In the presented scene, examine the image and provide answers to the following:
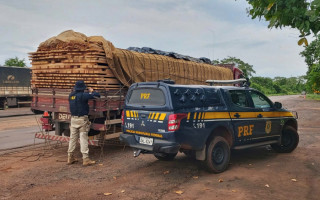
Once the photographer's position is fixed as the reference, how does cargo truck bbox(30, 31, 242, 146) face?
facing away from the viewer and to the right of the viewer

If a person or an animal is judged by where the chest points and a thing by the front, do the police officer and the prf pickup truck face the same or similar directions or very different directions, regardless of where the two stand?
same or similar directions

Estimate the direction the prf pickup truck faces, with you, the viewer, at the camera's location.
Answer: facing away from the viewer and to the right of the viewer

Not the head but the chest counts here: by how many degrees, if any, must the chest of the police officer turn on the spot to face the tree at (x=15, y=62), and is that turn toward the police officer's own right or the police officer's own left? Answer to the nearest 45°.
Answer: approximately 45° to the police officer's own left

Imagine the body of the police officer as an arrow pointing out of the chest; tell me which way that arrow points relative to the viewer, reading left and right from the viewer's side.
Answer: facing away from the viewer and to the right of the viewer

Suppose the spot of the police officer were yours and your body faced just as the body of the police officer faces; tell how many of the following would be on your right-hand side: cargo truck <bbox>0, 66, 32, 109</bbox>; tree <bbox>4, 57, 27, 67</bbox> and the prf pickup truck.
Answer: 1

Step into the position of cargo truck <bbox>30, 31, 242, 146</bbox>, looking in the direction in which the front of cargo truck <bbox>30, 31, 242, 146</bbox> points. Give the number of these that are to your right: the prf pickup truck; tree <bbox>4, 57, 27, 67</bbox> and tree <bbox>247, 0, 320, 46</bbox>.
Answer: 2

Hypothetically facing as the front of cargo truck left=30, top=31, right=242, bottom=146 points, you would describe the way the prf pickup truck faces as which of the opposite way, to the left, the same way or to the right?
the same way

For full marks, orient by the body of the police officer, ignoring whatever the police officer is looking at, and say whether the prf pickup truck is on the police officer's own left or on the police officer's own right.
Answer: on the police officer's own right

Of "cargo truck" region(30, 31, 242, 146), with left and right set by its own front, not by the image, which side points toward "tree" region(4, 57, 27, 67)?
left

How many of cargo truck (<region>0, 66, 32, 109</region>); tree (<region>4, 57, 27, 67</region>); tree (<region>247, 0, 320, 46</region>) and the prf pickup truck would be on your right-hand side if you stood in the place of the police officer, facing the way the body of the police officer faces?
2

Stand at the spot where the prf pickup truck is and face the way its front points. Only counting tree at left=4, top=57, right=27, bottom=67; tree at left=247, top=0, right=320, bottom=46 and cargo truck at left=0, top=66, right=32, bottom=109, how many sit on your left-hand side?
2

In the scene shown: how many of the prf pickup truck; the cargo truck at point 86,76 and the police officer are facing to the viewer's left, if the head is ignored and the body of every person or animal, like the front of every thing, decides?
0

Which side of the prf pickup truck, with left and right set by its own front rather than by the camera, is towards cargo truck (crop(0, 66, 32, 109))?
left
